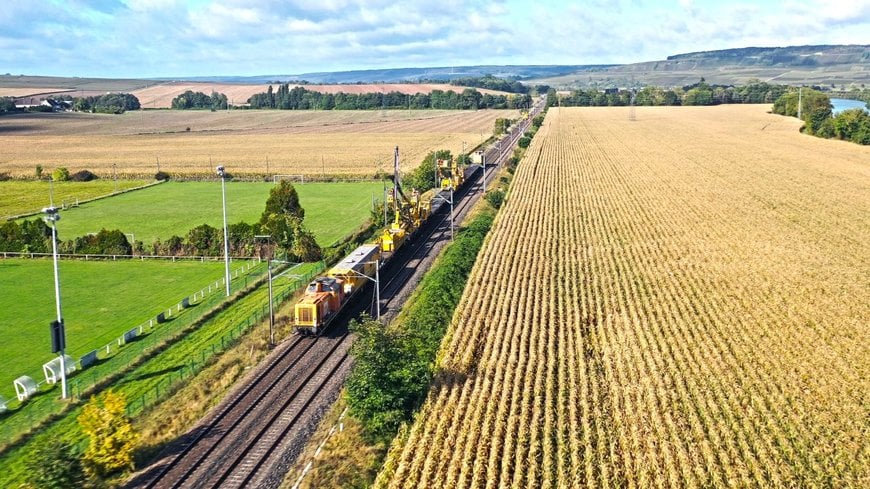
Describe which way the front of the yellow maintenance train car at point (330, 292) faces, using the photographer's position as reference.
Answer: facing the viewer and to the left of the viewer

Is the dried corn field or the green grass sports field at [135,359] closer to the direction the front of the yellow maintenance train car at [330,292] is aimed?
the green grass sports field

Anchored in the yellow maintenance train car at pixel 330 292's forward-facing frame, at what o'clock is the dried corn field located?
The dried corn field is roughly at 9 o'clock from the yellow maintenance train car.
